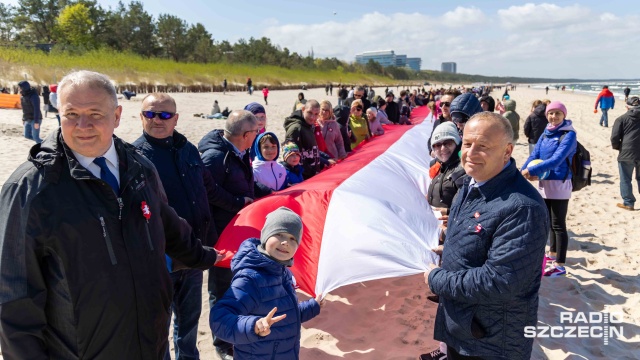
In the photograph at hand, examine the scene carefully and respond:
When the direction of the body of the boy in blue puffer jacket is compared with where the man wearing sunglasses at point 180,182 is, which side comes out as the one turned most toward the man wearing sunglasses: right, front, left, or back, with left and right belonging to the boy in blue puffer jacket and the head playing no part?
back

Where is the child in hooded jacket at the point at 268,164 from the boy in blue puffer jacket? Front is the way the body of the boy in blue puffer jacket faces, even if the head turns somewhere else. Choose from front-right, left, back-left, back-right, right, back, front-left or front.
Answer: back-left

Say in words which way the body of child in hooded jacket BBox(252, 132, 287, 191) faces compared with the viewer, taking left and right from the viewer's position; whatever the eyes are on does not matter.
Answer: facing the viewer and to the right of the viewer

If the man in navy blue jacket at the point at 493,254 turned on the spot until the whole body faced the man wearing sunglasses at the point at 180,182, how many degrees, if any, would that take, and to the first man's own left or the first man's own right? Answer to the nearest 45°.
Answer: approximately 45° to the first man's own right

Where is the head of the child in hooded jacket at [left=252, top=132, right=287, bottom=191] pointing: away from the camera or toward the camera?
toward the camera

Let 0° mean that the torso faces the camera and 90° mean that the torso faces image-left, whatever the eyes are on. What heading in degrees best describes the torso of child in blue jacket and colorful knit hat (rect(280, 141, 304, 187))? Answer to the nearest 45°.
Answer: approximately 315°

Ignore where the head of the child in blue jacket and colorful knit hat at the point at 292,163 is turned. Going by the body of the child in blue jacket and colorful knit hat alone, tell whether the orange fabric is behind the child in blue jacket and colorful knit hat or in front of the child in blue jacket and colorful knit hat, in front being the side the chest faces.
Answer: behind

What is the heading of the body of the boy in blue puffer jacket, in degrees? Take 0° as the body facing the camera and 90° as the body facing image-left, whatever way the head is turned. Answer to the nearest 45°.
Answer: approximately 315°

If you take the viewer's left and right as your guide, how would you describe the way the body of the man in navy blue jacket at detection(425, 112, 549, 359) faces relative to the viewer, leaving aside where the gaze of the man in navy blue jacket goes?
facing the viewer and to the left of the viewer

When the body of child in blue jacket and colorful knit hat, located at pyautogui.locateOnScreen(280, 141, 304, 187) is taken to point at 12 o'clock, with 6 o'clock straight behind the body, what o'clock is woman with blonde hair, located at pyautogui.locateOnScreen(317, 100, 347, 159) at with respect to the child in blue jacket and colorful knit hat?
The woman with blonde hair is roughly at 8 o'clock from the child in blue jacket and colorful knit hat.
